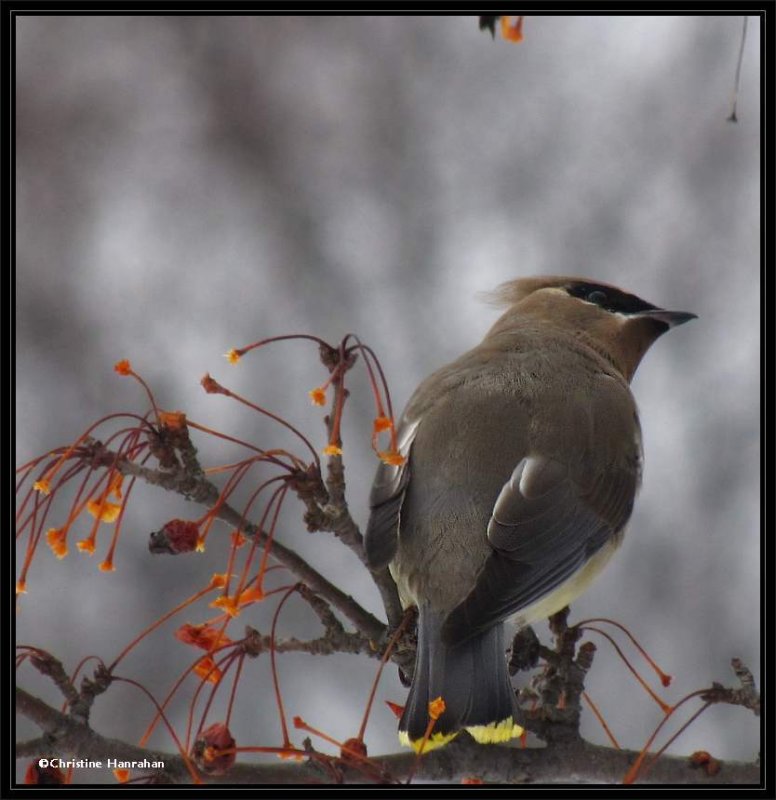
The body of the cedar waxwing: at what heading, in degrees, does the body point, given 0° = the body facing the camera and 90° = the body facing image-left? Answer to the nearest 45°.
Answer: approximately 225°
